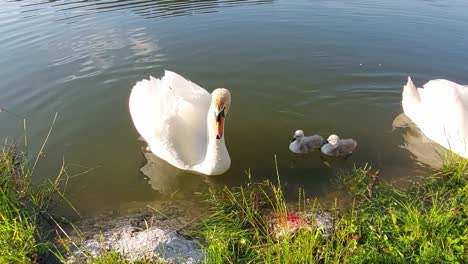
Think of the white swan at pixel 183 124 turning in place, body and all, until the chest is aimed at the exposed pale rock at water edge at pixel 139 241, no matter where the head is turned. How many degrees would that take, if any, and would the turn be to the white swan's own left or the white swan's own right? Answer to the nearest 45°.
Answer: approximately 45° to the white swan's own right

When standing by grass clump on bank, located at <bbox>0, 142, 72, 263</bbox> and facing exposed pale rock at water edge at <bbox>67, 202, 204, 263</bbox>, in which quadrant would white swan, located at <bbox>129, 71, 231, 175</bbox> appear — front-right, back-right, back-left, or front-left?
front-left

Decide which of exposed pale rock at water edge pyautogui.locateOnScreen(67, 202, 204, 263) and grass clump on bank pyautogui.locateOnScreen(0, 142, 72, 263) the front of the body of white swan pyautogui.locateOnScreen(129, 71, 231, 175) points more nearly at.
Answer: the exposed pale rock at water edge

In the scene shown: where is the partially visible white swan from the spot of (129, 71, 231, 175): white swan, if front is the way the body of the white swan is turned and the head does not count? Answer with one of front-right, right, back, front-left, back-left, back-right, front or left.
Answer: front-left

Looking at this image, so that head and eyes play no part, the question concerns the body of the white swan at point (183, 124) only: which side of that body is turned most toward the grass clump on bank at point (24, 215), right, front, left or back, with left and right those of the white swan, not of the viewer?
right

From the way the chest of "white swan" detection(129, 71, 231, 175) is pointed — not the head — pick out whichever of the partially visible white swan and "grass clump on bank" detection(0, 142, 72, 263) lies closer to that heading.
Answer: the partially visible white swan
